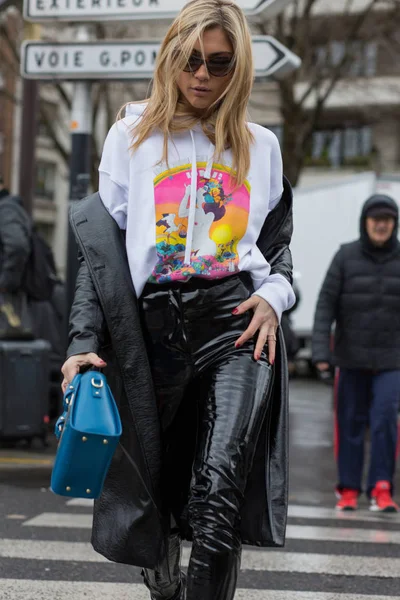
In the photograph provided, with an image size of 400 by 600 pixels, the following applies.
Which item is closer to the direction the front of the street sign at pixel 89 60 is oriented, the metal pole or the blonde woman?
the blonde woman

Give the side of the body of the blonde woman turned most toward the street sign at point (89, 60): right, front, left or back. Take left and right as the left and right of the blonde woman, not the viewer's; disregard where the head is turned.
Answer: back

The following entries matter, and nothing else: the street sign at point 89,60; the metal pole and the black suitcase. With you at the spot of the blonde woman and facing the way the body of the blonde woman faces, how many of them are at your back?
3

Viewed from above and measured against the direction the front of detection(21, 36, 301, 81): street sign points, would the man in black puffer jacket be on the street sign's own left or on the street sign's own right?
on the street sign's own left

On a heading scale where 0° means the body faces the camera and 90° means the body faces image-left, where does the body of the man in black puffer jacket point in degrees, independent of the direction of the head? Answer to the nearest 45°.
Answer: approximately 0°

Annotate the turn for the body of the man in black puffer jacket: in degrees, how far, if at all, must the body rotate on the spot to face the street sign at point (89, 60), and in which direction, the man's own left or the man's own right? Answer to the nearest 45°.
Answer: approximately 135° to the man's own right

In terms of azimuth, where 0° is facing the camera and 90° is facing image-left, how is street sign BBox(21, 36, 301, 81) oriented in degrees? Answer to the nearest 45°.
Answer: approximately 0°

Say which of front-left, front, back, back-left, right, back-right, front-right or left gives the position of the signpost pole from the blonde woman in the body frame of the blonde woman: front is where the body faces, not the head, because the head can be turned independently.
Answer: back
